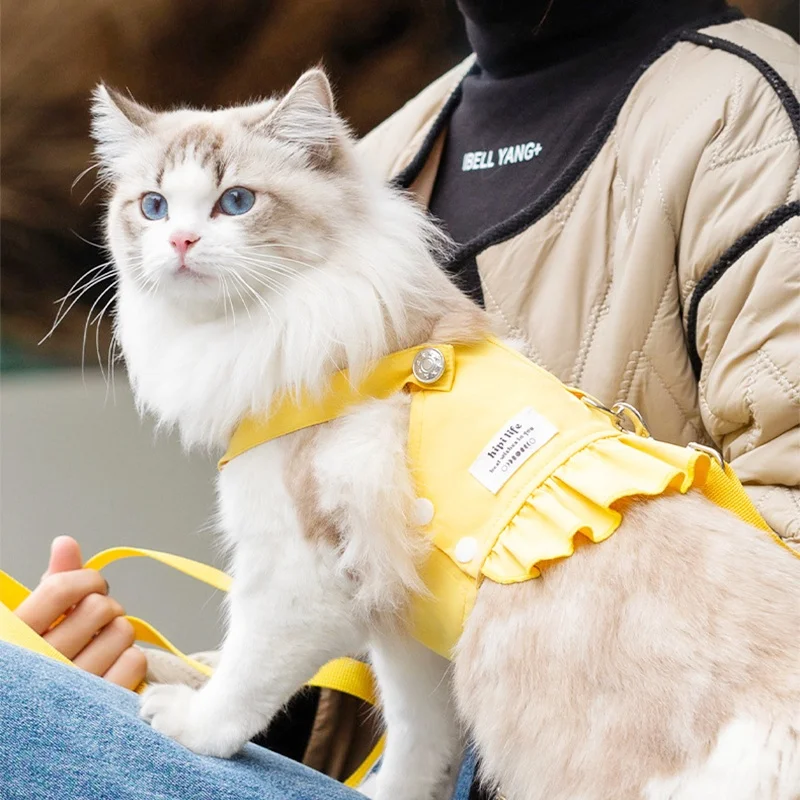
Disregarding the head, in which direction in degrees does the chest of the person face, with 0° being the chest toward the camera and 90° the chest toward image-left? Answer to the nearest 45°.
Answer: approximately 45°
